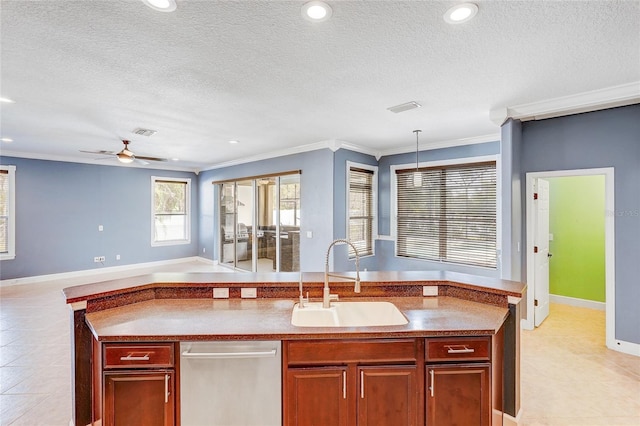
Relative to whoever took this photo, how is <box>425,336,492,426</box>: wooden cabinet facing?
facing the viewer

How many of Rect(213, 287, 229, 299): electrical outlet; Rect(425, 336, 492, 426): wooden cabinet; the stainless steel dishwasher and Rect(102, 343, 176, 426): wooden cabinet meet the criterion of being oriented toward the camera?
4

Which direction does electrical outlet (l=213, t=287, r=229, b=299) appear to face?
toward the camera

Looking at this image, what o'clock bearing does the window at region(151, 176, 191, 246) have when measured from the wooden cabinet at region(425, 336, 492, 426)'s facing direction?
The window is roughly at 4 o'clock from the wooden cabinet.

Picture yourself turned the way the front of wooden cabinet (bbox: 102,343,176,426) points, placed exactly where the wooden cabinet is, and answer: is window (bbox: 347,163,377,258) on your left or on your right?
on your left

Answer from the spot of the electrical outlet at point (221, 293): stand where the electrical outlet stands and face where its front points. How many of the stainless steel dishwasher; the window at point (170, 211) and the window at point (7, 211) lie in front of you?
1

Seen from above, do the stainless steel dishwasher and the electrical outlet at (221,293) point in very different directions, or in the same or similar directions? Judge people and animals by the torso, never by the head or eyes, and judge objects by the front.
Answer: same or similar directions

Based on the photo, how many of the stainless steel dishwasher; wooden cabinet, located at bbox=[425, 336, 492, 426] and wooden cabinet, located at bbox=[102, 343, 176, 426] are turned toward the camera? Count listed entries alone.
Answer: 3

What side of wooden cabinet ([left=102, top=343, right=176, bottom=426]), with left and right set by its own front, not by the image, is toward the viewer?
front

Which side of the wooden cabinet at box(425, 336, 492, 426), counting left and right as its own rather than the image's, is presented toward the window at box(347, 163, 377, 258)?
back

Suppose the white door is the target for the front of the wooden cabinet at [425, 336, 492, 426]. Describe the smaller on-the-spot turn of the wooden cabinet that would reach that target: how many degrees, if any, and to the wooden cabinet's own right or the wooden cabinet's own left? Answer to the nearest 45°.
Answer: approximately 180°
